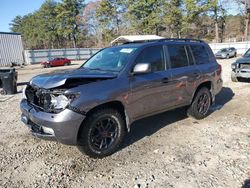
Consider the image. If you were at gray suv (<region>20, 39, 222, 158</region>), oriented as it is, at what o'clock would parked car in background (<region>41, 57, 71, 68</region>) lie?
The parked car in background is roughly at 4 o'clock from the gray suv.

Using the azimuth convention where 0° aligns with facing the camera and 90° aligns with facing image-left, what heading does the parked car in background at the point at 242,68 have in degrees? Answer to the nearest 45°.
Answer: approximately 45°

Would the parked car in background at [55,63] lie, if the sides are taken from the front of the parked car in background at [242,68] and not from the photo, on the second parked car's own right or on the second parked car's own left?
on the second parked car's own right

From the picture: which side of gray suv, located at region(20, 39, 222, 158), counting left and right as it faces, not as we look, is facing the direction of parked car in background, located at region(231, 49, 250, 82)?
back

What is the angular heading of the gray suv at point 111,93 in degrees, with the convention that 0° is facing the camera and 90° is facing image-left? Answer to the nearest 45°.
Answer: approximately 45°

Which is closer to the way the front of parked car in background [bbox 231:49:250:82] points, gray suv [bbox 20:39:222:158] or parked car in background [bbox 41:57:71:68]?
the gray suv
